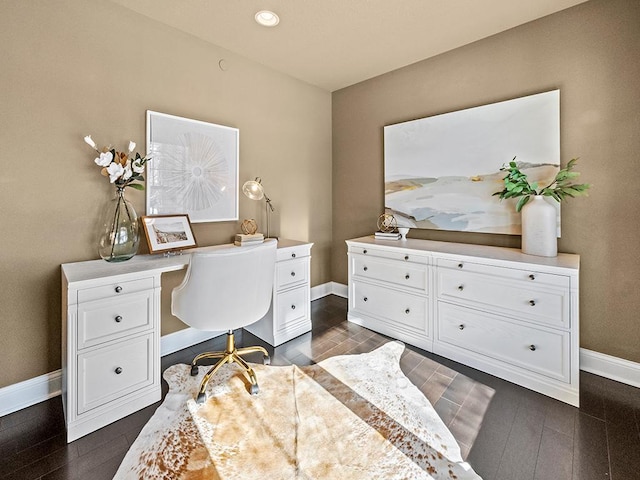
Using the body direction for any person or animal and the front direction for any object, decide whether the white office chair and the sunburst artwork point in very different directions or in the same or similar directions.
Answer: very different directions

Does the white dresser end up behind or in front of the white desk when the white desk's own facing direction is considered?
in front

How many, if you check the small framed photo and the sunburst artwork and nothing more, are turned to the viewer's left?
0

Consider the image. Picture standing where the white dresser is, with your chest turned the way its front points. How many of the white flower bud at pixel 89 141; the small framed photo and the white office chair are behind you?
0

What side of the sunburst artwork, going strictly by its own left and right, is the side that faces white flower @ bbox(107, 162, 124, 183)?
right

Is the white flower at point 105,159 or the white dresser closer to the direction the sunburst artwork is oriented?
the white dresser

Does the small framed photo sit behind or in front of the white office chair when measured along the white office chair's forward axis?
in front

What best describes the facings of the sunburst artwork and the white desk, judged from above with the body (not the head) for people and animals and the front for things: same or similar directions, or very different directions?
same or similar directions

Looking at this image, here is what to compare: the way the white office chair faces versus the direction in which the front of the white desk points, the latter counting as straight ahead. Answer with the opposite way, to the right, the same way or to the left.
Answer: the opposite way

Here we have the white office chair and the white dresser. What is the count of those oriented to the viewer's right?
0

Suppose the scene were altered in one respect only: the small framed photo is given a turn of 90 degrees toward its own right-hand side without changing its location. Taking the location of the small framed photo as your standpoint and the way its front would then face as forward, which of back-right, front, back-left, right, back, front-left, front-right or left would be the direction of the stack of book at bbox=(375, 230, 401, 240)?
back-left

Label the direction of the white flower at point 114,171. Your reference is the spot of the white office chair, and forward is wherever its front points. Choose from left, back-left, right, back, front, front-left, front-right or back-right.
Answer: front

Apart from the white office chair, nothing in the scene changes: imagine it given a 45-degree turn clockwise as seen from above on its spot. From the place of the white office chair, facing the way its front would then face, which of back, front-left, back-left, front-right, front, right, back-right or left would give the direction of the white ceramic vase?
right

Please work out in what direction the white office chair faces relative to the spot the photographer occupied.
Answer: facing away from the viewer and to the left of the viewer

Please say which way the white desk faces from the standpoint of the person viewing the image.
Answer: facing the viewer and to the right of the viewer
